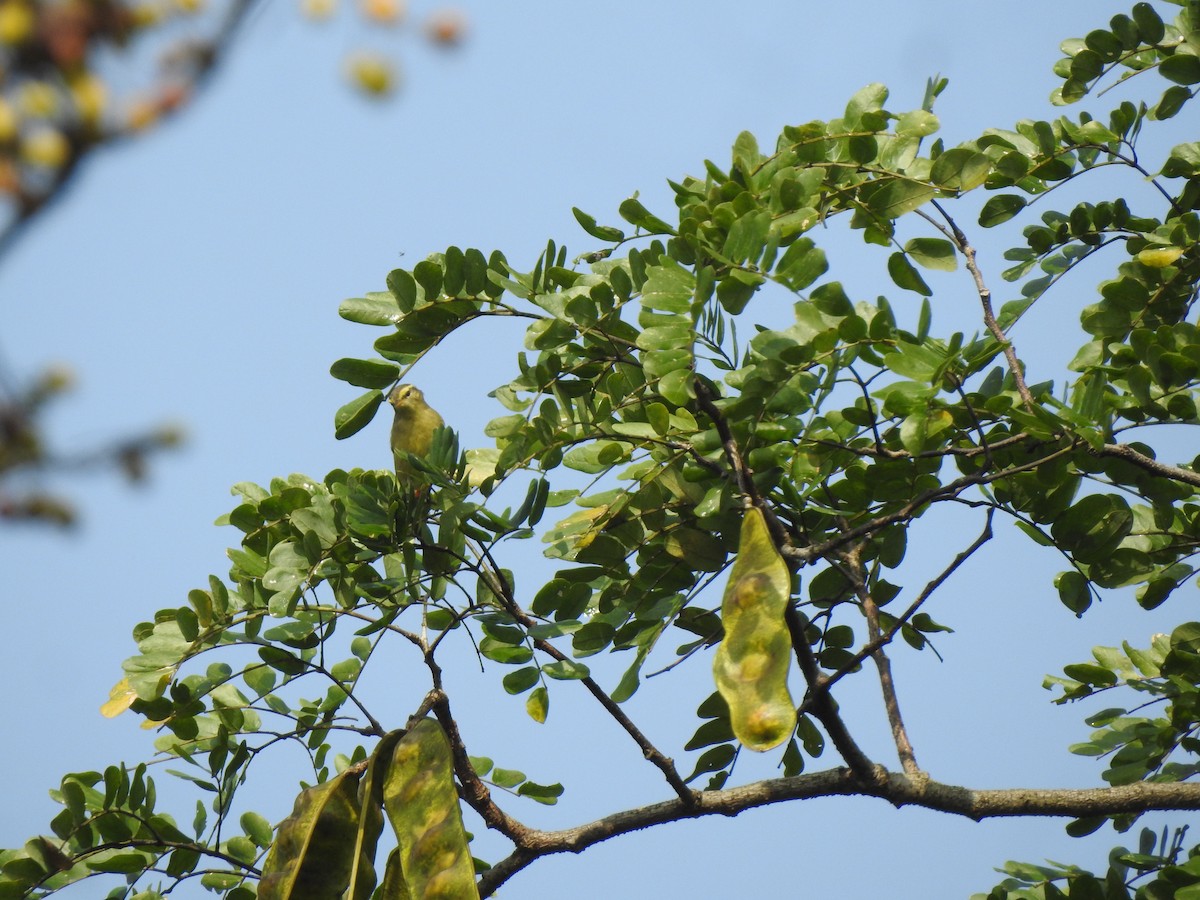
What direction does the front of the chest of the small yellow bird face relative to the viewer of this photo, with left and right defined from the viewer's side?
facing the viewer and to the left of the viewer
